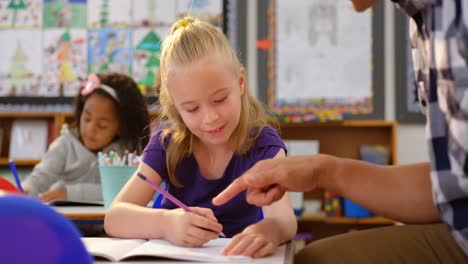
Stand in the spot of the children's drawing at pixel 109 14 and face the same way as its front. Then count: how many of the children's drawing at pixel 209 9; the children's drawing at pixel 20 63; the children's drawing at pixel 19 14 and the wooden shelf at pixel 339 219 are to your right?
2

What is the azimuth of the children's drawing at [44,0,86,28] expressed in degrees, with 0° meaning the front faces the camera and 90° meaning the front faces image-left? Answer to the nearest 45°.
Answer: approximately 0°

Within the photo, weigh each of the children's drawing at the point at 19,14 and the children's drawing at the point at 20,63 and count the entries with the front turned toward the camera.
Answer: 2

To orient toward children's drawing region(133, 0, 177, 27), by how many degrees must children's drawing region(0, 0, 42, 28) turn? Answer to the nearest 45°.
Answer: approximately 90° to its left

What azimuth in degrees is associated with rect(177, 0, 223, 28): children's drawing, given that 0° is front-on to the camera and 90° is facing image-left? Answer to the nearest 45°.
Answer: approximately 0°

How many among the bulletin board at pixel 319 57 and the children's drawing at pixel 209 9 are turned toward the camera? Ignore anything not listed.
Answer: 2

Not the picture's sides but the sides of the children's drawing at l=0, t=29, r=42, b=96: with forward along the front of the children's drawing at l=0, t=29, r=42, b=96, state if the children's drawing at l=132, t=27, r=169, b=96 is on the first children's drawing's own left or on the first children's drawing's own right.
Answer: on the first children's drawing's own left
